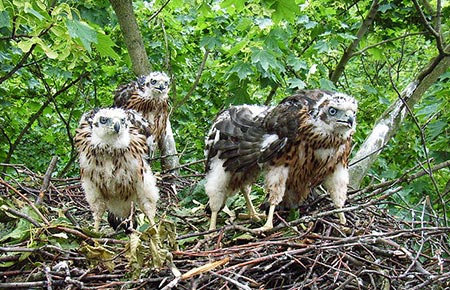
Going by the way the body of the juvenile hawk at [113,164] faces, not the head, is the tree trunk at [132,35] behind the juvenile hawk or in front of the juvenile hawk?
behind

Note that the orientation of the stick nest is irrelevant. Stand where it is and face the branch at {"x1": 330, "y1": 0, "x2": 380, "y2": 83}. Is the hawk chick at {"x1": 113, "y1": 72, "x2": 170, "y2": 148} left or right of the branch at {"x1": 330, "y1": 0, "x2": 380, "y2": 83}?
left

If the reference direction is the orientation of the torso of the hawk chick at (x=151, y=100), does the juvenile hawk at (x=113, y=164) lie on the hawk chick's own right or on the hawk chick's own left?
on the hawk chick's own right

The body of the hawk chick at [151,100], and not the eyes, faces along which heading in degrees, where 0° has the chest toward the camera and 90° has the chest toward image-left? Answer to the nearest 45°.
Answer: approximately 315°

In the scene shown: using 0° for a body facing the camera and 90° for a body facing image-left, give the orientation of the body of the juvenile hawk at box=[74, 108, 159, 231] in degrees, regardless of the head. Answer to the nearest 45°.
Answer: approximately 0°

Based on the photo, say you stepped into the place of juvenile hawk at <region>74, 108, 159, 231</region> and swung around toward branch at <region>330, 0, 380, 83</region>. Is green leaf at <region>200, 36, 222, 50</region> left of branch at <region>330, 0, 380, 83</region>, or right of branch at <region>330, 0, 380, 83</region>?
left

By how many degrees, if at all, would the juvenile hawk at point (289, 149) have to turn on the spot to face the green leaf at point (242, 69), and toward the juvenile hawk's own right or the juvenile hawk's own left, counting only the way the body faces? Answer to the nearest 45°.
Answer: approximately 135° to the juvenile hawk's own left
